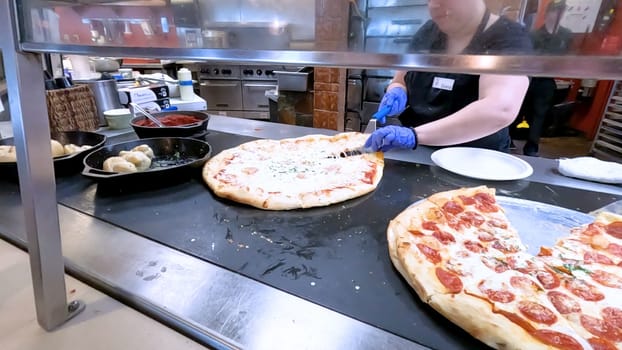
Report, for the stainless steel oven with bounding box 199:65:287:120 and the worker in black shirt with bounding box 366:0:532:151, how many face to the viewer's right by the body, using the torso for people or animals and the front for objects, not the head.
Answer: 0

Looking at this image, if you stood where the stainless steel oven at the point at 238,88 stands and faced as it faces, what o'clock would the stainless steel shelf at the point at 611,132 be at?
The stainless steel shelf is roughly at 10 o'clock from the stainless steel oven.

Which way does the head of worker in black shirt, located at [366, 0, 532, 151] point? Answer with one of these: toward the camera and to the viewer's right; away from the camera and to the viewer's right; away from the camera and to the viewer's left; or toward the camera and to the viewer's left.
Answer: toward the camera and to the viewer's left

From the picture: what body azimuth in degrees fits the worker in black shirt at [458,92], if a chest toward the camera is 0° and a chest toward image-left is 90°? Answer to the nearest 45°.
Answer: approximately 45°

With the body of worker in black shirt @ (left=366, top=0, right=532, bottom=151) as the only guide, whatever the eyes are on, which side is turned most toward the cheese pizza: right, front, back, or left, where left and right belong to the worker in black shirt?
front

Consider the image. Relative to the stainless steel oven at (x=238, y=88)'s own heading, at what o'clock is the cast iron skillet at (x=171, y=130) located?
The cast iron skillet is roughly at 12 o'clock from the stainless steel oven.

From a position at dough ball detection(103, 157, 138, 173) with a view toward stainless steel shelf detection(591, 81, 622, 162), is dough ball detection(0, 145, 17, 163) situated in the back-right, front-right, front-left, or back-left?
back-left

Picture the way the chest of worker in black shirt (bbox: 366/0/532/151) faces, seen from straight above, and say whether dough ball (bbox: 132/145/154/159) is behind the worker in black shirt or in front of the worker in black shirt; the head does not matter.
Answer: in front

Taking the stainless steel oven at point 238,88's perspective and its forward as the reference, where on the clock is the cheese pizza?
The cheese pizza is roughly at 12 o'clock from the stainless steel oven.

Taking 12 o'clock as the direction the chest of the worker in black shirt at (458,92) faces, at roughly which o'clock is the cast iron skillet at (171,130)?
The cast iron skillet is roughly at 1 o'clock from the worker in black shirt.

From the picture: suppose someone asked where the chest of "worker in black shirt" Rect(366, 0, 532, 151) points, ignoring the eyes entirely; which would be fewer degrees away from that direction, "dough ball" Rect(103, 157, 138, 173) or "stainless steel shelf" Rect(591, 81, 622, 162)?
the dough ball

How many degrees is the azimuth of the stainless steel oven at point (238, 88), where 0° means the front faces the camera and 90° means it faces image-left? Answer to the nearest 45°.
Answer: approximately 0°

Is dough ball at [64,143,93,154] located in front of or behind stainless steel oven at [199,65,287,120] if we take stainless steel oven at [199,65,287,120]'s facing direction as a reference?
in front

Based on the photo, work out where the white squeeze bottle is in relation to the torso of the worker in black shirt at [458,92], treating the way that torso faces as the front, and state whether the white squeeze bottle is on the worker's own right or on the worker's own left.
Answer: on the worker's own right
